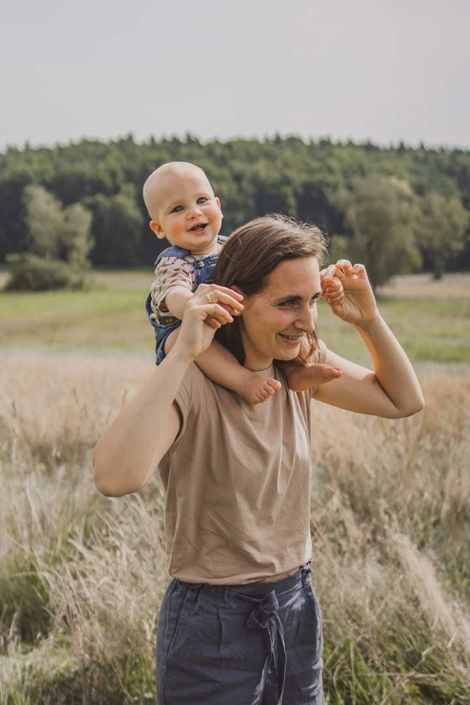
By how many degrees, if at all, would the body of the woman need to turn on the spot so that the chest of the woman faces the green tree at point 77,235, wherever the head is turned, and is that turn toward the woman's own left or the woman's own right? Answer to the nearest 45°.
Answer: approximately 135° to the woman's own left

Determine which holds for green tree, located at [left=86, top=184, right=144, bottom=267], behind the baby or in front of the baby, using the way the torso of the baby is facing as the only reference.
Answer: behind

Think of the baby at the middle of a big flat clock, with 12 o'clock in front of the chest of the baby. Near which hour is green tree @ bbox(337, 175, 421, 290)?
The green tree is roughly at 8 o'clock from the baby.

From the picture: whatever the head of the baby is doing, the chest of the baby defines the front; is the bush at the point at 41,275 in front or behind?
behind

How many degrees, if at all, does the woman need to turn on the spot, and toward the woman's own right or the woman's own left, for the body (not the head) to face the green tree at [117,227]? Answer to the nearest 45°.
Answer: approximately 135° to the woman's own left

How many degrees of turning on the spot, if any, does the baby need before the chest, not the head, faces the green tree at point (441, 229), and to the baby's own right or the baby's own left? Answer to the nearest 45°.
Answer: approximately 135° to the baby's own left

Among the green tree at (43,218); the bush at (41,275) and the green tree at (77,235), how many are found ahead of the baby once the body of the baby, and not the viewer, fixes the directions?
0

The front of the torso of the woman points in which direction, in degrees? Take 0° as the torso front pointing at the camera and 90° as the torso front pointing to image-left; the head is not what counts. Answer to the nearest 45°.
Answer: approximately 315°

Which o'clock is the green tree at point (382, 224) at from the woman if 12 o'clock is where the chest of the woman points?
The green tree is roughly at 8 o'clock from the woman.

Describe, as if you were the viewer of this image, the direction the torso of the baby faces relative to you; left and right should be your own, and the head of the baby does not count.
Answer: facing the viewer and to the right of the viewer

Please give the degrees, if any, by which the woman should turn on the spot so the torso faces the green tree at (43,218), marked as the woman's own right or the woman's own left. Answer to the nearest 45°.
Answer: approximately 135° to the woman's own left

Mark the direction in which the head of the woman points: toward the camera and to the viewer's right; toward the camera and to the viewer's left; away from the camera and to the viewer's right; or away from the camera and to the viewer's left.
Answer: toward the camera and to the viewer's right
